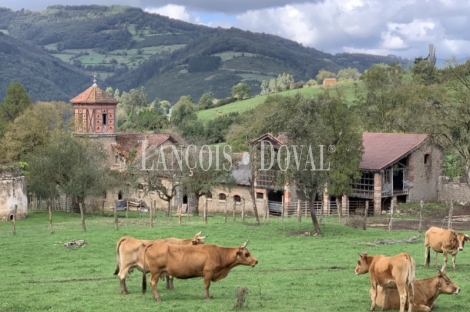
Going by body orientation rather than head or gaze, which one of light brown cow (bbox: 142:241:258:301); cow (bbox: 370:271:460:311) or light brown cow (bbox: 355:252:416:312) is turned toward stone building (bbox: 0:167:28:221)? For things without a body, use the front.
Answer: light brown cow (bbox: 355:252:416:312)

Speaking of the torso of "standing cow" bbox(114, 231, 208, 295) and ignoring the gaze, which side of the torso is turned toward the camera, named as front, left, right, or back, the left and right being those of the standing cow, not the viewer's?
right

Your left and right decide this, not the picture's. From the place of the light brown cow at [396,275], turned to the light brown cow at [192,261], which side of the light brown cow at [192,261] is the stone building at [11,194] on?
right

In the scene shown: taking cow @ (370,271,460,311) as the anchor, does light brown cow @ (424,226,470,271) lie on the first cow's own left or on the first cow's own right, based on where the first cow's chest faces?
on the first cow's own left

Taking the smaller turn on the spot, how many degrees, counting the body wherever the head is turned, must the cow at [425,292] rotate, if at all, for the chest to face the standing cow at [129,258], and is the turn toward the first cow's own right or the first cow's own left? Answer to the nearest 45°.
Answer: approximately 180°

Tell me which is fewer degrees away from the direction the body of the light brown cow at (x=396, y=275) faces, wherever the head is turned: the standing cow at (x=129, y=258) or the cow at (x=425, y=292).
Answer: the standing cow

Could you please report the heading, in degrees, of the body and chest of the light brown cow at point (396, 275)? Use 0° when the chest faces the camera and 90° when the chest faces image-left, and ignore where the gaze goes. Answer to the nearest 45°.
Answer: approximately 135°

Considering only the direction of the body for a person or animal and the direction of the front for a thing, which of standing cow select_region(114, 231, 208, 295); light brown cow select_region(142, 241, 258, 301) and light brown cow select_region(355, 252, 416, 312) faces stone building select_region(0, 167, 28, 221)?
light brown cow select_region(355, 252, 416, 312)

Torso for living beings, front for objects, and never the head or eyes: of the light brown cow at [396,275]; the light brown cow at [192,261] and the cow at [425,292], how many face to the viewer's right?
2

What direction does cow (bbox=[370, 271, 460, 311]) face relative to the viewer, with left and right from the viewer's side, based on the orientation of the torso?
facing to the right of the viewer
